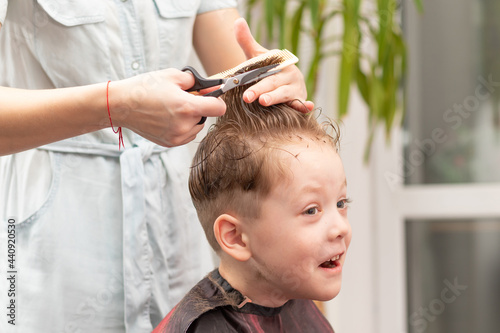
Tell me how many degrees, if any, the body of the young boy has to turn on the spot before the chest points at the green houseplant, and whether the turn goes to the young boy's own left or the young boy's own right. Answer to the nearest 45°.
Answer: approximately 135° to the young boy's own left

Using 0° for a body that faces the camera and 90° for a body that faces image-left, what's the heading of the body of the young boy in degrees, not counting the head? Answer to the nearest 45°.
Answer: approximately 315°
